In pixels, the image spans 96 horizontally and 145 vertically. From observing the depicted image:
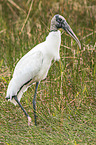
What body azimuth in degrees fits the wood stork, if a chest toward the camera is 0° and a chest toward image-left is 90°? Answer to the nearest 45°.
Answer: approximately 270°
